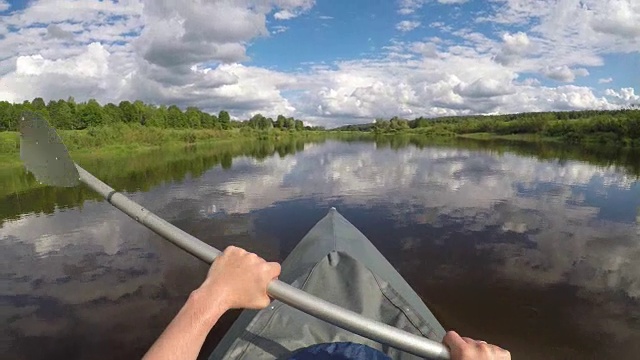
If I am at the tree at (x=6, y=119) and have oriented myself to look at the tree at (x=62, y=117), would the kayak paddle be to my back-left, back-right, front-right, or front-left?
back-right
